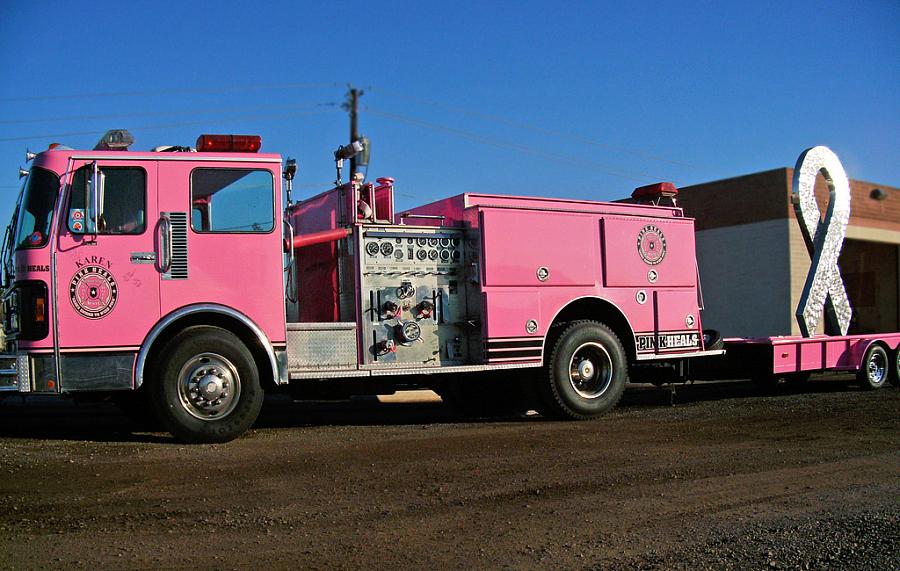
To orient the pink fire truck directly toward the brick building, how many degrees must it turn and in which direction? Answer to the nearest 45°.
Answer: approximately 180°

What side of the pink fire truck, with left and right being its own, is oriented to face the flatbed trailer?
back

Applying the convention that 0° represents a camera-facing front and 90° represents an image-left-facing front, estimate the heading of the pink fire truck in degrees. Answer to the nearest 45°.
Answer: approximately 45°
